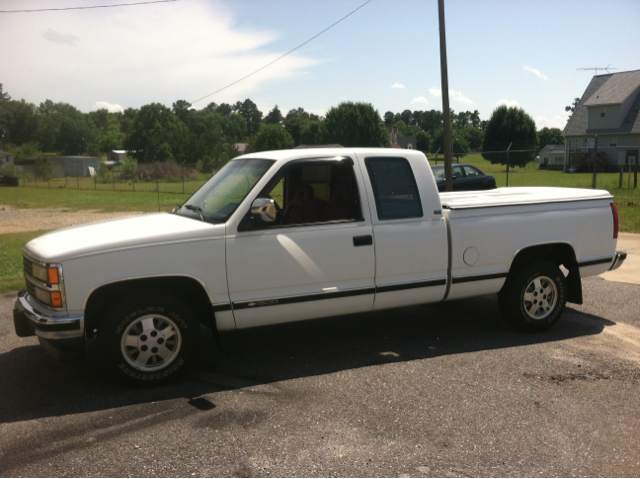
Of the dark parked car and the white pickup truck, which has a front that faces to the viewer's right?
the dark parked car

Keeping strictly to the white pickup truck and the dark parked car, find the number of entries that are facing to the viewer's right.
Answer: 1

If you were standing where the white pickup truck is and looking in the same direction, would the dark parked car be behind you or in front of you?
behind

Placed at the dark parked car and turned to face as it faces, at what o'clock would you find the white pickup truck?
The white pickup truck is roughly at 3 o'clock from the dark parked car.

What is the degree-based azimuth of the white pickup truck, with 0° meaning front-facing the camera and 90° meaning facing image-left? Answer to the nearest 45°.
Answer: approximately 45°

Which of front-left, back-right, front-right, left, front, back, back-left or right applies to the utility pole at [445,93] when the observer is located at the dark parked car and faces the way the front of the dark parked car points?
right

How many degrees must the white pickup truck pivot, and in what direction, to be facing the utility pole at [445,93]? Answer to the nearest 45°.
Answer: approximately 135° to its right
